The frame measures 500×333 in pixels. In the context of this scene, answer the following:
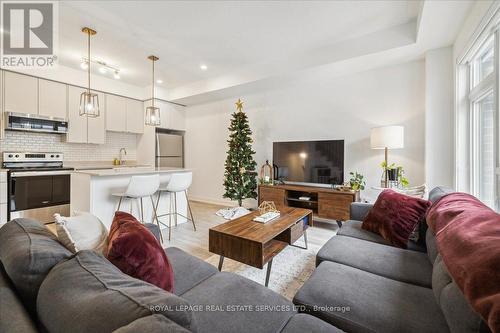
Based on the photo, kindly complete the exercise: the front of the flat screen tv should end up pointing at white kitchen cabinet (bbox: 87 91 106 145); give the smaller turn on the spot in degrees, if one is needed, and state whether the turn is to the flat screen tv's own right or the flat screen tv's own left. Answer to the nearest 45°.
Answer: approximately 45° to the flat screen tv's own right

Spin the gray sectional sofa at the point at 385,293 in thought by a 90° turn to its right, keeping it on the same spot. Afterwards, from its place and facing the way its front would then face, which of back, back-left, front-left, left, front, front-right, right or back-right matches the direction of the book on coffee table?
front-left

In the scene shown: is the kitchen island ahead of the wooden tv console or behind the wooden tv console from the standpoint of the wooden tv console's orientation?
ahead

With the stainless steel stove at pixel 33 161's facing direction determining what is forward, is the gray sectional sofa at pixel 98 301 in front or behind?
in front

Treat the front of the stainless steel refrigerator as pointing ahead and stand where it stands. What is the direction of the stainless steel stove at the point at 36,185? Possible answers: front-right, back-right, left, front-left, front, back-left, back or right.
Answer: front-right

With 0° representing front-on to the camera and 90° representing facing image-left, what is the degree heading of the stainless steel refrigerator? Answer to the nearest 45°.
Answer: approximately 0°

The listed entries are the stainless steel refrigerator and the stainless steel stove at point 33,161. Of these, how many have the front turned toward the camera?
2

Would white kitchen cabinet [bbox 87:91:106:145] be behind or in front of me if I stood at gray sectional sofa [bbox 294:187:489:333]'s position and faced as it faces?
in front

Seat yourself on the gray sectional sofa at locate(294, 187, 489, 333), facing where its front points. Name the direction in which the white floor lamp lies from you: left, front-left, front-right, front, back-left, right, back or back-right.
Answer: right

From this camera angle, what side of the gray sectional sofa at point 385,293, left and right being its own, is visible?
left

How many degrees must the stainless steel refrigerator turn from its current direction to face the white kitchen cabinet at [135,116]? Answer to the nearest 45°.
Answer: approximately 90° to its right
